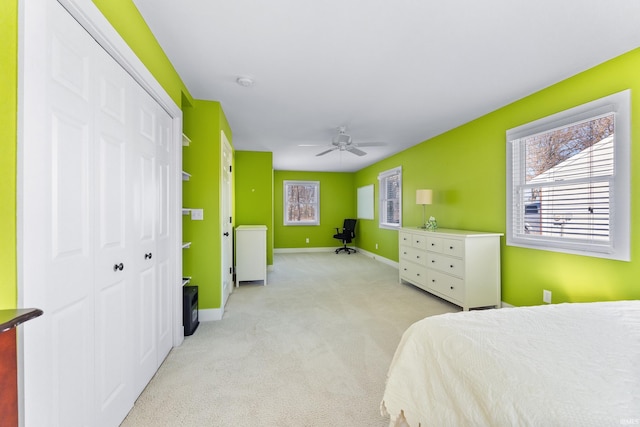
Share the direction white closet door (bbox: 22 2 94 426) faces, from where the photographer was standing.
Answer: facing the viewer and to the right of the viewer

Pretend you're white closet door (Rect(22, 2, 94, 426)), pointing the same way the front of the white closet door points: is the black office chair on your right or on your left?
on your left

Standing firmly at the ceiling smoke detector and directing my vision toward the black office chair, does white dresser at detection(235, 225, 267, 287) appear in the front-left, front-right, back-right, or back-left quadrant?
front-left

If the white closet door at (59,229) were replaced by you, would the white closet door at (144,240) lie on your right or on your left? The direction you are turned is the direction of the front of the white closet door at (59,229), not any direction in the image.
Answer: on your left

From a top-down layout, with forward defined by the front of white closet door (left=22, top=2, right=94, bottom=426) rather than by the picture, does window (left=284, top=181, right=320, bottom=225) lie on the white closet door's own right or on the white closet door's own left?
on the white closet door's own left

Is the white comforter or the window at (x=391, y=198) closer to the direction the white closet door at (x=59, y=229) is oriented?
the white comforter

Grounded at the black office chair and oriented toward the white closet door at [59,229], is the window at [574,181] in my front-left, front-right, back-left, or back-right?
front-left

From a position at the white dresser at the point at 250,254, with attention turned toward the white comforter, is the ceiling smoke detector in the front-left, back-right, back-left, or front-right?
front-right

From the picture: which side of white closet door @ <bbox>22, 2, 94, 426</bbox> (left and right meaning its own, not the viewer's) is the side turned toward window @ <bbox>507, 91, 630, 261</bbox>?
front

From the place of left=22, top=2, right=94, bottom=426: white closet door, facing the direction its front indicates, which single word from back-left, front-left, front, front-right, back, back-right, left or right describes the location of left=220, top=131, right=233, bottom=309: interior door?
left

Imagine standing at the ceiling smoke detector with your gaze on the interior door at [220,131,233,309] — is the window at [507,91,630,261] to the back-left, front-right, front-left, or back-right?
back-right

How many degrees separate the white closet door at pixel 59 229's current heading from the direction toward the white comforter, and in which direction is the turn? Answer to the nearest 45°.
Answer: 0° — it already faces it

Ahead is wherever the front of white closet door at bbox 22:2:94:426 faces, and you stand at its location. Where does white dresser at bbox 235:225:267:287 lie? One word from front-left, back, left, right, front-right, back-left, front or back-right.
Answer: left

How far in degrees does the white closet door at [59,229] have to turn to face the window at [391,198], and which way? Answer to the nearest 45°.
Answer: approximately 45° to its left
